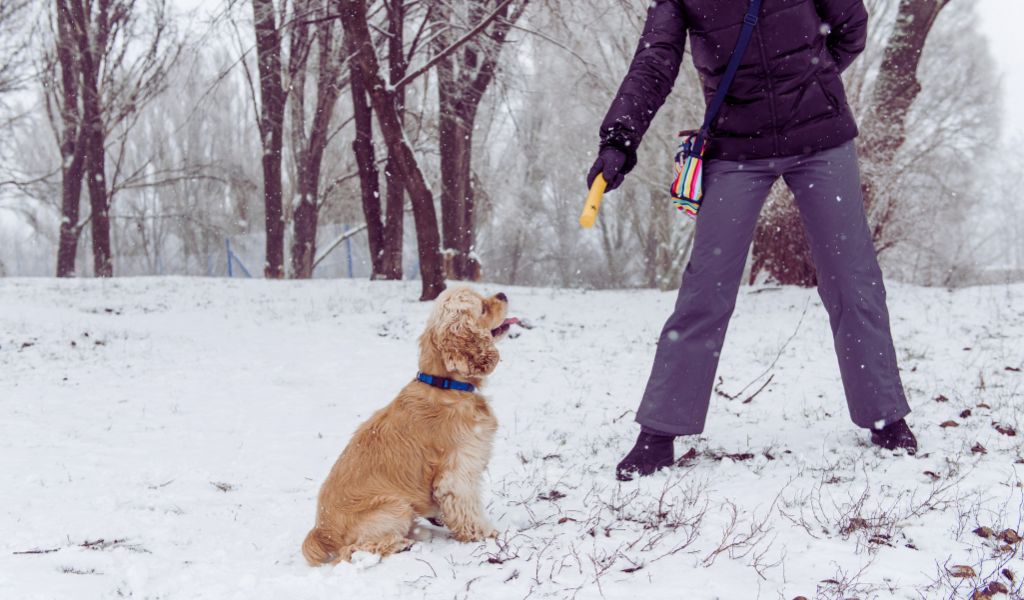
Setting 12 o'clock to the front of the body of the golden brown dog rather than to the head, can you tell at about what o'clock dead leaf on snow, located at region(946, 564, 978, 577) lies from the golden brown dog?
The dead leaf on snow is roughly at 1 o'clock from the golden brown dog.

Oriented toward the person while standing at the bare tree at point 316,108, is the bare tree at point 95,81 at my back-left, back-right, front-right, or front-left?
back-right

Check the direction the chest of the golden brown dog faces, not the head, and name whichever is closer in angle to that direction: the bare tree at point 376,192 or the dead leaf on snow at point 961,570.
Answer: the dead leaf on snow

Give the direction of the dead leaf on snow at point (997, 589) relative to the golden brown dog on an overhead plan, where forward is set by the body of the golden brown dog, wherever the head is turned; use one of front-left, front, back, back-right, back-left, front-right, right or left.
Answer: front-right

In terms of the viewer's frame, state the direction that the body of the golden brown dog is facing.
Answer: to the viewer's right

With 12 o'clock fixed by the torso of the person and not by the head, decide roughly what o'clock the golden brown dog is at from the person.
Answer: The golden brown dog is roughly at 2 o'clock from the person.

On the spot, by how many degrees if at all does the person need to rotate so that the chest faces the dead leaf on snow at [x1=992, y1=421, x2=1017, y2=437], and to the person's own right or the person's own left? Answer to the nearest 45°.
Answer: approximately 135° to the person's own left

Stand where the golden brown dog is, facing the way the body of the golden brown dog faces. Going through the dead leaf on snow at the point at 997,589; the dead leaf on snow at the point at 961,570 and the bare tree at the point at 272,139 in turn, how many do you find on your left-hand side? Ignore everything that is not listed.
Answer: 1

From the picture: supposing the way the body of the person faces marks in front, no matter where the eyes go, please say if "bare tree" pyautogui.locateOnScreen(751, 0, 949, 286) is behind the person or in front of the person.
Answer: behind
